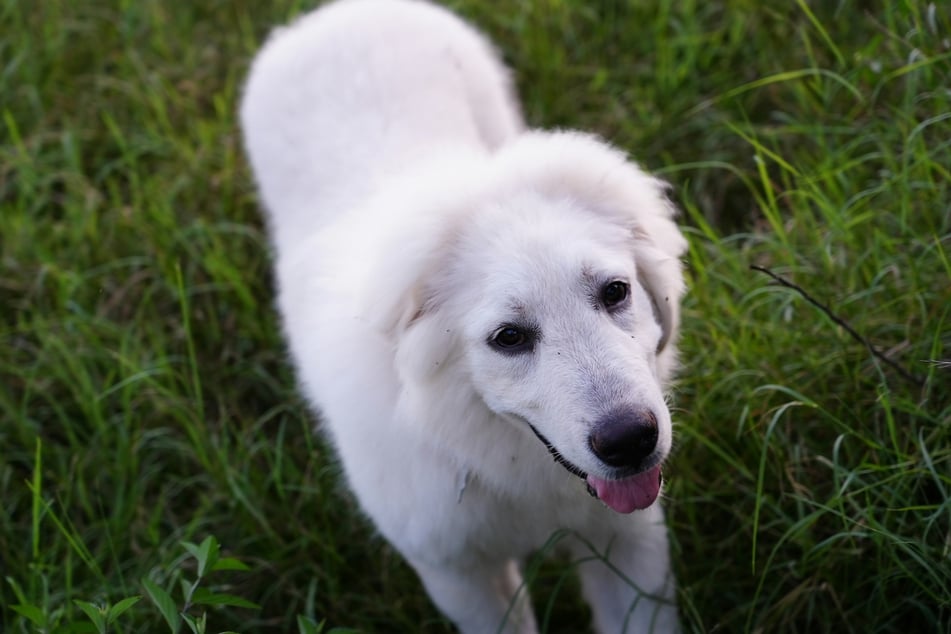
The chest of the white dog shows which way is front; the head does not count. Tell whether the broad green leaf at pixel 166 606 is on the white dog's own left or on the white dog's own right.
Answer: on the white dog's own right

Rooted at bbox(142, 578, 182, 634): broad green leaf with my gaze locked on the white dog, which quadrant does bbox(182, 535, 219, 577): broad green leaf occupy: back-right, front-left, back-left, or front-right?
front-left

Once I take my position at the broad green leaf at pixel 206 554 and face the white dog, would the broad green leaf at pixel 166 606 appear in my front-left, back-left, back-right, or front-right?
back-right

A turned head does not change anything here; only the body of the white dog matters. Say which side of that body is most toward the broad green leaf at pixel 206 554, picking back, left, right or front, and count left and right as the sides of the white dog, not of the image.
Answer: right

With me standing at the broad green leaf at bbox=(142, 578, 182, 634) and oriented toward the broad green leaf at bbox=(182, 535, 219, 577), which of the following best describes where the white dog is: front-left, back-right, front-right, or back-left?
front-right
